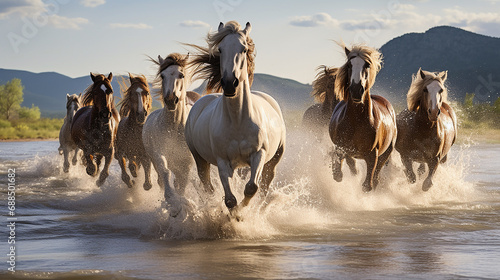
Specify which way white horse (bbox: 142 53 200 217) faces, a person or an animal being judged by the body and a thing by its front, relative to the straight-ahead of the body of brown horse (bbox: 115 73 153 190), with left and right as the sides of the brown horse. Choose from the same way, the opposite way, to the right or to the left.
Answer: the same way

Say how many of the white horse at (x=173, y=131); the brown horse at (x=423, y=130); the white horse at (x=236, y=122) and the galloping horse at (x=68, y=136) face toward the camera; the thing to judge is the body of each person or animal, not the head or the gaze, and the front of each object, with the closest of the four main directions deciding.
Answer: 4

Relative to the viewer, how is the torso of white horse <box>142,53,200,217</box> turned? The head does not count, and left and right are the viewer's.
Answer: facing the viewer

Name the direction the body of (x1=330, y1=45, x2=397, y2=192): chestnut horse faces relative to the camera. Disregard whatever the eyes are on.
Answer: toward the camera

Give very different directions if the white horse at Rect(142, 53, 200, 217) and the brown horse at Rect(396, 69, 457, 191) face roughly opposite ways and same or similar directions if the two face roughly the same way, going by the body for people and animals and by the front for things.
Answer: same or similar directions

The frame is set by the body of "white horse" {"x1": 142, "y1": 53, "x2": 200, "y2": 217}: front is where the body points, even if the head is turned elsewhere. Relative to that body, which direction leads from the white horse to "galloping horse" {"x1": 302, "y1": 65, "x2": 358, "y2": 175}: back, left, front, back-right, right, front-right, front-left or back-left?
back-left

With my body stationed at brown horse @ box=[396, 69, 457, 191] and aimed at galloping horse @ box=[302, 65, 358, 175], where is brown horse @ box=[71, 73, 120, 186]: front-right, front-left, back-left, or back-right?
front-left

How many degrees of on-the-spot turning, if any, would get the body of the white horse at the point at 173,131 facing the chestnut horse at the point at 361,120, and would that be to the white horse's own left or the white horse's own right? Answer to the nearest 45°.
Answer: approximately 90° to the white horse's own left

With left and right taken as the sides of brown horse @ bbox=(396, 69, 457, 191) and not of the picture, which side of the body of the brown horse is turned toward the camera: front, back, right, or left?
front

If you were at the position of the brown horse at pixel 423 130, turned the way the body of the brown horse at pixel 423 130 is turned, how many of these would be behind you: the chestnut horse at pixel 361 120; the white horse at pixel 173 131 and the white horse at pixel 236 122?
0

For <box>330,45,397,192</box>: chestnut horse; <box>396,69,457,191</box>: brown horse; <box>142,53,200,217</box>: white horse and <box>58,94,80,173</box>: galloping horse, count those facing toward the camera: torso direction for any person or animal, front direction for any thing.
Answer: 4

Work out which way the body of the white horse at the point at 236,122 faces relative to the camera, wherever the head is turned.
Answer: toward the camera

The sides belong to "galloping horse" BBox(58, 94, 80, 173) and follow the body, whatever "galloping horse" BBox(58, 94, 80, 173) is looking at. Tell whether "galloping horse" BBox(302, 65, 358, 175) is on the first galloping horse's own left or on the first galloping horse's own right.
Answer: on the first galloping horse's own left
